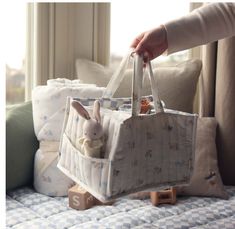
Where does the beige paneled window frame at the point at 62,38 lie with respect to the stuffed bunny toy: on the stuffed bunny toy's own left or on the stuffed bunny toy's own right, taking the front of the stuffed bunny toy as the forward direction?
on the stuffed bunny toy's own right

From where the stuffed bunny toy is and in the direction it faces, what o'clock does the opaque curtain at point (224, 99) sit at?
The opaque curtain is roughly at 6 o'clock from the stuffed bunny toy.

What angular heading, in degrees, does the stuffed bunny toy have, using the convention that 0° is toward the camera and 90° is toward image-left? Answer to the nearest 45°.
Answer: approximately 45°
